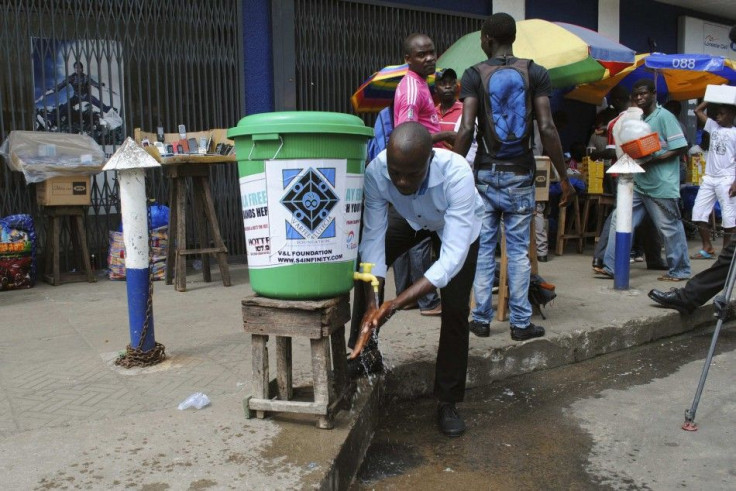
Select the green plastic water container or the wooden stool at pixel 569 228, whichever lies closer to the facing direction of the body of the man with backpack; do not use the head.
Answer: the wooden stool

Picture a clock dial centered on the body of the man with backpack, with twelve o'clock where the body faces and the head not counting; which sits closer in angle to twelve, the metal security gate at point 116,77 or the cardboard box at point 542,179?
the cardboard box

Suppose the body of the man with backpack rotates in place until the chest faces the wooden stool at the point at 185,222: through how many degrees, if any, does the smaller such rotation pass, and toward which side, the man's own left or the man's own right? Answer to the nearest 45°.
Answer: approximately 45° to the man's own left

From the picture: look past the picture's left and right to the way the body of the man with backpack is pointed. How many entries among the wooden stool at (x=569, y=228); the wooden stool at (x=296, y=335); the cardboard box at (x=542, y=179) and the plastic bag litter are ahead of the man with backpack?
2

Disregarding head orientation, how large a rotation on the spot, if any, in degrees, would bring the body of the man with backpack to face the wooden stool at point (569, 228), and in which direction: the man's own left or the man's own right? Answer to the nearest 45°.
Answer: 0° — they already face it

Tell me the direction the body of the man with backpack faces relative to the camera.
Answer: away from the camera

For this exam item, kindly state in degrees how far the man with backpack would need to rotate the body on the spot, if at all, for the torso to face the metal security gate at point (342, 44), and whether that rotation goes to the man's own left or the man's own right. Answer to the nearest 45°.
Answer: approximately 45° to the man's own left

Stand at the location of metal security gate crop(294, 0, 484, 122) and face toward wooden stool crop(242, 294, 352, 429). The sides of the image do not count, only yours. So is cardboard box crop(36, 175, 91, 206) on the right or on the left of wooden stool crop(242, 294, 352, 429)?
right

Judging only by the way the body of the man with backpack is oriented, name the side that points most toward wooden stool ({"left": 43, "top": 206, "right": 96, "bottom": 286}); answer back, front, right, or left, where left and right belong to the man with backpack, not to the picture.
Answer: left

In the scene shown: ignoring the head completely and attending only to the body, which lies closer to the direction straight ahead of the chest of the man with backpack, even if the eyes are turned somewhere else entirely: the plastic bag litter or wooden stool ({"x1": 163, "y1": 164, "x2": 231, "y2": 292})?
the wooden stool

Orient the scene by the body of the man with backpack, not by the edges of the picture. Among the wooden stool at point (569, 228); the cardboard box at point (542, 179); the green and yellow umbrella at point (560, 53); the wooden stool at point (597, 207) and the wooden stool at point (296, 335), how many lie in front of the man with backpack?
4

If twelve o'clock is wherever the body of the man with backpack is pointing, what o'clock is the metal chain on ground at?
The metal chain on ground is roughly at 8 o'clock from the man with backpack.

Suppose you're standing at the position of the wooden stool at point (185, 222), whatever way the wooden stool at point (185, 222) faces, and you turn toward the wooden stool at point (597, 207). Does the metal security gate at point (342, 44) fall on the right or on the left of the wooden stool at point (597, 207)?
left

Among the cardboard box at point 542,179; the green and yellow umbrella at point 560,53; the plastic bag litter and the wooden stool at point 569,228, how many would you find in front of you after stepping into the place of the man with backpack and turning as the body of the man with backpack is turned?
3

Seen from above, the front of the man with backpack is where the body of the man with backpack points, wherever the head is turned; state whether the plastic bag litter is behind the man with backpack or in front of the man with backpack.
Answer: behind

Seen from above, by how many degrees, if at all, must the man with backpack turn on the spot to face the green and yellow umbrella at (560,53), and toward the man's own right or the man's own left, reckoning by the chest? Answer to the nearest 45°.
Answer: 0° — they already face it
